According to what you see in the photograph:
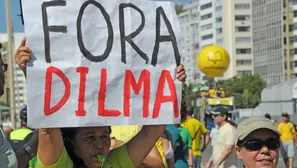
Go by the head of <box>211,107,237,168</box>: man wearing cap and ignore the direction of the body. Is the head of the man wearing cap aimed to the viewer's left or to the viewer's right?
to the viewer's left

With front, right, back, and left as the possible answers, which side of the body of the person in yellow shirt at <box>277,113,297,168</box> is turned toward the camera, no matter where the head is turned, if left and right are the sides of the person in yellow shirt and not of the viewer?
front

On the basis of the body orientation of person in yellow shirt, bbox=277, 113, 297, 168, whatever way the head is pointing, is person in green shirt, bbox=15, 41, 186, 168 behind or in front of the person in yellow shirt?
in front
